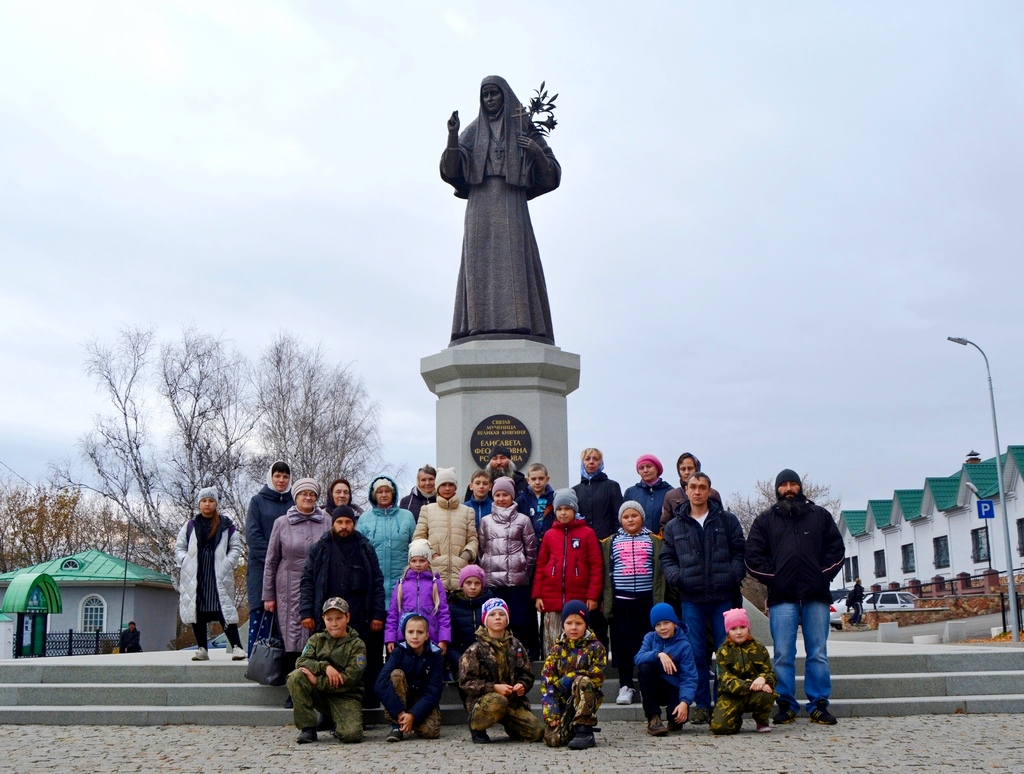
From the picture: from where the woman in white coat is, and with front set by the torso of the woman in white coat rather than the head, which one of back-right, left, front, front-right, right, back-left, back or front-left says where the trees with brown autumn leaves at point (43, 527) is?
back

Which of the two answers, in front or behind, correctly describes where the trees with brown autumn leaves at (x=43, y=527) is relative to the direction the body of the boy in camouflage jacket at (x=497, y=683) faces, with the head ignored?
behind

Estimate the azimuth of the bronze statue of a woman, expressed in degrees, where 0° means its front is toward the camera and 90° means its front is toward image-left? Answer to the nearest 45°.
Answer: approximately 0°

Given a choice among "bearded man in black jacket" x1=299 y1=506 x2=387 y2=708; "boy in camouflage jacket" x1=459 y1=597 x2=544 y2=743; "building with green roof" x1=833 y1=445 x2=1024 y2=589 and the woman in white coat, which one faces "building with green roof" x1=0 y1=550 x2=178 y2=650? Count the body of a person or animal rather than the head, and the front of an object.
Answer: "building with green roof" x1=833 y1=445 x2=1024 y2=589

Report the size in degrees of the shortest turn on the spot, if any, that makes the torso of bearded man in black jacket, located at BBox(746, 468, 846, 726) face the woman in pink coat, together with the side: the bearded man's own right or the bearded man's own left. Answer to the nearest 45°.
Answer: approximately 90° to the bearded man's own right

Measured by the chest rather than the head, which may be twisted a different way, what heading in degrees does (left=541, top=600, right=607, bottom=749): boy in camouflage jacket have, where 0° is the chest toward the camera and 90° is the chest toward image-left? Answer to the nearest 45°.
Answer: approximately 0°

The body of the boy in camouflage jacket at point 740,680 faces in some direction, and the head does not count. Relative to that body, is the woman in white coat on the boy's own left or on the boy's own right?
on the boy's own right

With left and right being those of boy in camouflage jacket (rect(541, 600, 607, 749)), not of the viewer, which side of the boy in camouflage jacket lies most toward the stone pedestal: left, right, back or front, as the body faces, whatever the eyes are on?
back
